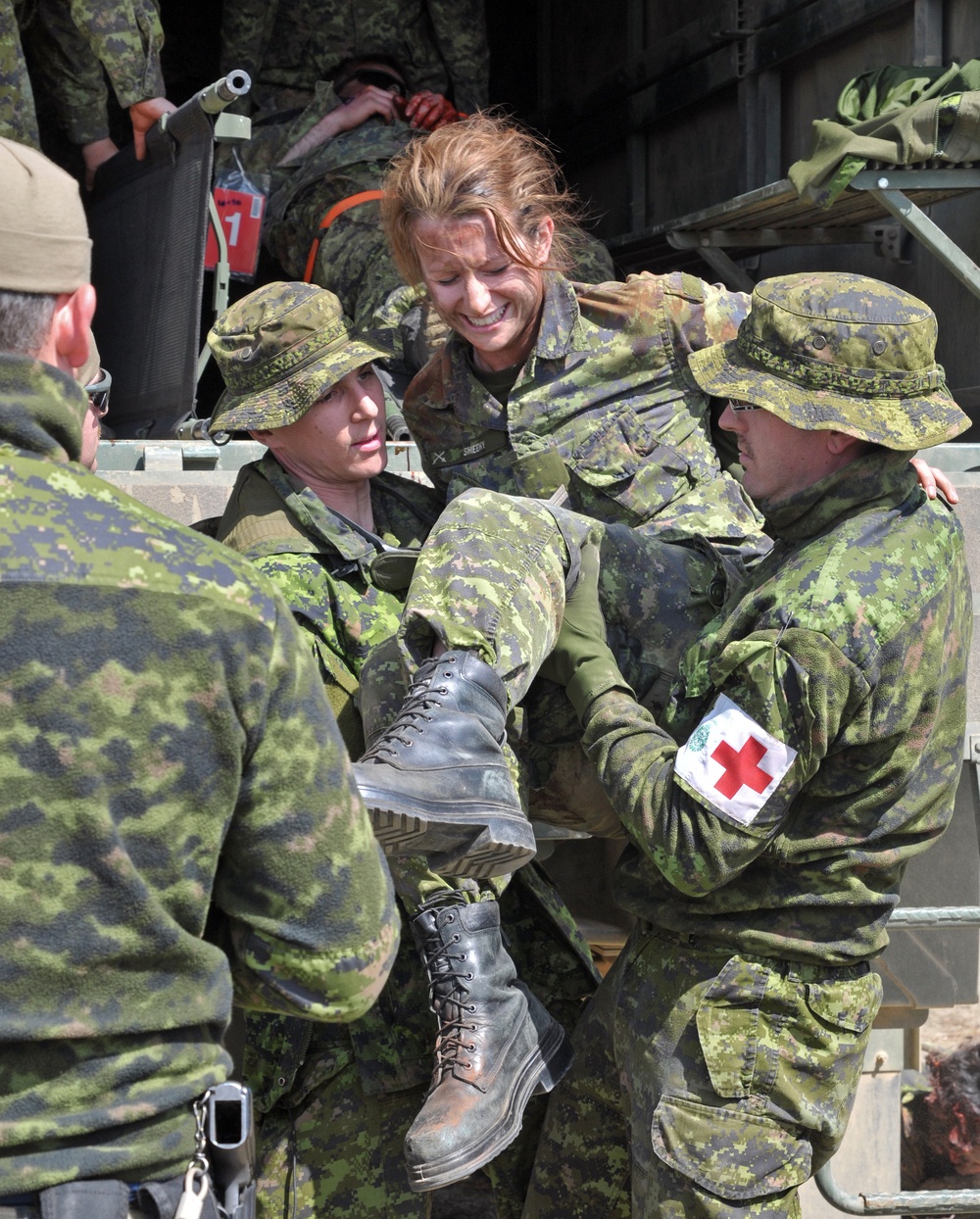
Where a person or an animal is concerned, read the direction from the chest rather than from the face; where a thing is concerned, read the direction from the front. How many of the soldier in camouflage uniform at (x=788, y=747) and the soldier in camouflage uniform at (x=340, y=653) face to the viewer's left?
1

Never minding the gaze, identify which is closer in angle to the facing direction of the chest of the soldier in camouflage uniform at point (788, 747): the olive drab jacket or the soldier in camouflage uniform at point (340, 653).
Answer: the soldier in camouflage uniform

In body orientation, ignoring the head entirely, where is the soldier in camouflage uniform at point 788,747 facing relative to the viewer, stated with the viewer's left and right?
facing to the left of the viewer

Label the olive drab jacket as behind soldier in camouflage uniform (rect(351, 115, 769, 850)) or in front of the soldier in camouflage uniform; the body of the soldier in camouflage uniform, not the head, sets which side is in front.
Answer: behind

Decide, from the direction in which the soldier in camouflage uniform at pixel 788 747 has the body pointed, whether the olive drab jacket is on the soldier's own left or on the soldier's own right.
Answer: on the soldier's own right

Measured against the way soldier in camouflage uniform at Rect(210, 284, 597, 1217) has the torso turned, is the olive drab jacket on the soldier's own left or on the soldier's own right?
on the soldier's own left

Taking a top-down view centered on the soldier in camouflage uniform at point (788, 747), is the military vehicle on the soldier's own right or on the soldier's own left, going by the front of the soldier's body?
on the soldier's own right

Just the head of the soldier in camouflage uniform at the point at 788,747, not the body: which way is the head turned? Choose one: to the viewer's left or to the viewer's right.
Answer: to the viewer's left

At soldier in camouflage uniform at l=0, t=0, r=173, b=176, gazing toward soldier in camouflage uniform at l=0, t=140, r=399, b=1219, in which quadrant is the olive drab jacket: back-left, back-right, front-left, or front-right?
front-left

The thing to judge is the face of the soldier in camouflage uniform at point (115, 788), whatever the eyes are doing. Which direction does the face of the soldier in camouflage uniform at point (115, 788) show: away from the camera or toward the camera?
away from the camera

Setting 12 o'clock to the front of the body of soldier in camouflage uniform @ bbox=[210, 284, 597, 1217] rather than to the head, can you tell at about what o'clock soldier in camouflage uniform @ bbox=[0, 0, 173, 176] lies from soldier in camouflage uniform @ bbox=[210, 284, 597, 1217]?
soldier in camouflage uniform @ bbox=[0, 0, 173, 176] is roughly at 7 o'clock from soldier in camouflage uniform @ bbox=[210, 284, 597, 1217].

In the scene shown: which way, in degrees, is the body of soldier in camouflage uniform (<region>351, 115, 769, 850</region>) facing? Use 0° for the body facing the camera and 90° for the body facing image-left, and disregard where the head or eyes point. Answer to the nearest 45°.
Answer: approximately 45°

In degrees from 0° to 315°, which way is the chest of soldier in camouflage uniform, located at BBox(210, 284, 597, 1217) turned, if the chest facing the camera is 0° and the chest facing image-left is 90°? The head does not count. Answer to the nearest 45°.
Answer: approximately 315°
